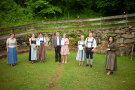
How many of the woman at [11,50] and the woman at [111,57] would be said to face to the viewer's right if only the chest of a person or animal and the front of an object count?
0

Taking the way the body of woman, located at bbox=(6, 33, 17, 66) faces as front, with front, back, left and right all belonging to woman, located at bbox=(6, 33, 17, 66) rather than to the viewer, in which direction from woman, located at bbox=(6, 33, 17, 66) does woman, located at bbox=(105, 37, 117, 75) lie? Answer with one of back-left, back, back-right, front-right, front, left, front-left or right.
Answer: front-left

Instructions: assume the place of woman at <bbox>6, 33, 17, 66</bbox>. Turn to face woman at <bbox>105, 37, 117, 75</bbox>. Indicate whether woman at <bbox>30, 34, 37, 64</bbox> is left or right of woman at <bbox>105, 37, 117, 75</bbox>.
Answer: left

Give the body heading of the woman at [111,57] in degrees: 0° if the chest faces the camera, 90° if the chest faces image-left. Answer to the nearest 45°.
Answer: approximately 45°

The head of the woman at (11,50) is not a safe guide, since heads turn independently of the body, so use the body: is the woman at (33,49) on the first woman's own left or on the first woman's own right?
on the first woman's own left

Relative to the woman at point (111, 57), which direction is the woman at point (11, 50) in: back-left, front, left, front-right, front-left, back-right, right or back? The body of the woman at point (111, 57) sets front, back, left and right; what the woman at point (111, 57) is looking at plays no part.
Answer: front-right
